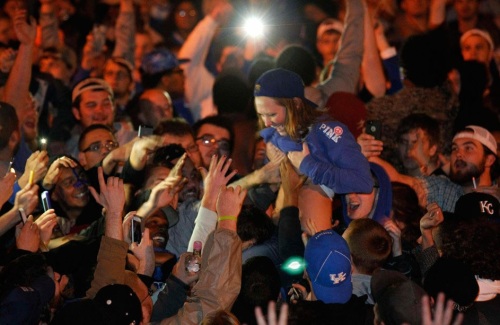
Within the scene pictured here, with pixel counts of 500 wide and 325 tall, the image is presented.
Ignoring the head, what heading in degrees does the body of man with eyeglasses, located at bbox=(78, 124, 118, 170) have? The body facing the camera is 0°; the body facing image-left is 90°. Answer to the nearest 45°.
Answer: approximately 315°

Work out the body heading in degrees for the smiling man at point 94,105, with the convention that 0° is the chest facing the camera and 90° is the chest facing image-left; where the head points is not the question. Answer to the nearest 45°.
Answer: approximately 315°

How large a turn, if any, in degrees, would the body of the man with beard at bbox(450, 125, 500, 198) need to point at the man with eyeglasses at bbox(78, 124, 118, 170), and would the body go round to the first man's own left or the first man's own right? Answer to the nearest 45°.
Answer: approximately 45° to the first man's own right

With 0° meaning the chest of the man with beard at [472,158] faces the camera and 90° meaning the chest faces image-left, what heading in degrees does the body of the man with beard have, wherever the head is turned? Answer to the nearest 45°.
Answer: approximately 45°

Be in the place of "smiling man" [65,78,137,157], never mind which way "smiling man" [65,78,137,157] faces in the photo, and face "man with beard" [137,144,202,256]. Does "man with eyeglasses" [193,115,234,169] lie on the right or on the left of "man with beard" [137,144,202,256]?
left

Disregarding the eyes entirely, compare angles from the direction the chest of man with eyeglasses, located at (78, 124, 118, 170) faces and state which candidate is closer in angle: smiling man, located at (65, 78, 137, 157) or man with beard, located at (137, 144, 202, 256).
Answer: the man with beard
